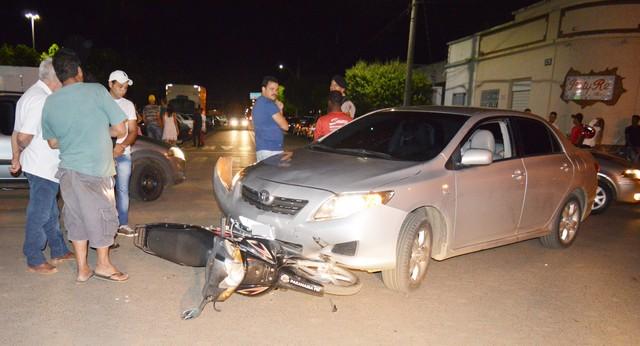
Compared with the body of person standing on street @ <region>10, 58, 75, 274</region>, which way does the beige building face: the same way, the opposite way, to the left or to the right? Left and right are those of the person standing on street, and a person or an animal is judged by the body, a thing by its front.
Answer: the opposite way

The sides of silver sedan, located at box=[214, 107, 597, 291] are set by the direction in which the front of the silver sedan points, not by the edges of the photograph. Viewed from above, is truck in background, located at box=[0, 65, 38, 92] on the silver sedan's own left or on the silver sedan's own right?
on the silver sedan's own right

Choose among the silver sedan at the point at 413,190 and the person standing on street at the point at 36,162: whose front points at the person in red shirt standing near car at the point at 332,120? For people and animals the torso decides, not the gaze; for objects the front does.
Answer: the person standing on street at the point at 36,162

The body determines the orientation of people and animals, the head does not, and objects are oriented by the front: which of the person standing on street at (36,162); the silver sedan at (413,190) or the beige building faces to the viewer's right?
the person standing on street

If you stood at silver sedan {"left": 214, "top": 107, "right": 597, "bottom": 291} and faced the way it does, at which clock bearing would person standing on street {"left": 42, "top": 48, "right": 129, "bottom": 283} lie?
The person standing on street is roughly at 1 o'clock from the silver sedan.

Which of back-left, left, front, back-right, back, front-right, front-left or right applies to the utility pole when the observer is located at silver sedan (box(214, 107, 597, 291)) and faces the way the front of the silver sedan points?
back-right

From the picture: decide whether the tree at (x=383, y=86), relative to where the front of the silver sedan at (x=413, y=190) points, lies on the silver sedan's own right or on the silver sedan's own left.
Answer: on the silver sedan's own right

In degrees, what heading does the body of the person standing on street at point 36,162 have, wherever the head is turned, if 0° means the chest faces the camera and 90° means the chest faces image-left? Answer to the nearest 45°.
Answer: approximately 270°

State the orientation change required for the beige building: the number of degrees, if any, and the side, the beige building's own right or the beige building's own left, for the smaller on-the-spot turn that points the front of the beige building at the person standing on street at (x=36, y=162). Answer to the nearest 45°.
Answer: approximately 45° to the beige building's own left

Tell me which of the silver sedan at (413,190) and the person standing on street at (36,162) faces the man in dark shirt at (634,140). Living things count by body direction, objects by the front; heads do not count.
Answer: the person standing on street

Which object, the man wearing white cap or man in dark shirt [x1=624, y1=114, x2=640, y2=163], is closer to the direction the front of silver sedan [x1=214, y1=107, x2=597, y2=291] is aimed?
the man wearing white cap

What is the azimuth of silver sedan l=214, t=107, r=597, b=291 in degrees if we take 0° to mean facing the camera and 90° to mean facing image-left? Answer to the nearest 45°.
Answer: approximately 45°
